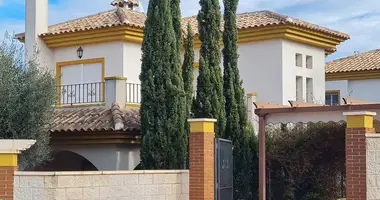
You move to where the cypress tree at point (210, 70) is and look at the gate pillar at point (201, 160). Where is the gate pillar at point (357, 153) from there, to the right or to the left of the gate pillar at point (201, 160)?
left

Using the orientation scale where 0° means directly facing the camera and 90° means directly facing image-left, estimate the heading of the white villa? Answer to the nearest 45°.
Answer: approximately 45°

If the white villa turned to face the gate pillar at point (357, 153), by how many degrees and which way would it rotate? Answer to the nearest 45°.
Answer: approximately 90° to its left

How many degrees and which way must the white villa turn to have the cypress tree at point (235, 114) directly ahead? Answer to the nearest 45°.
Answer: approximately 90° to its left
